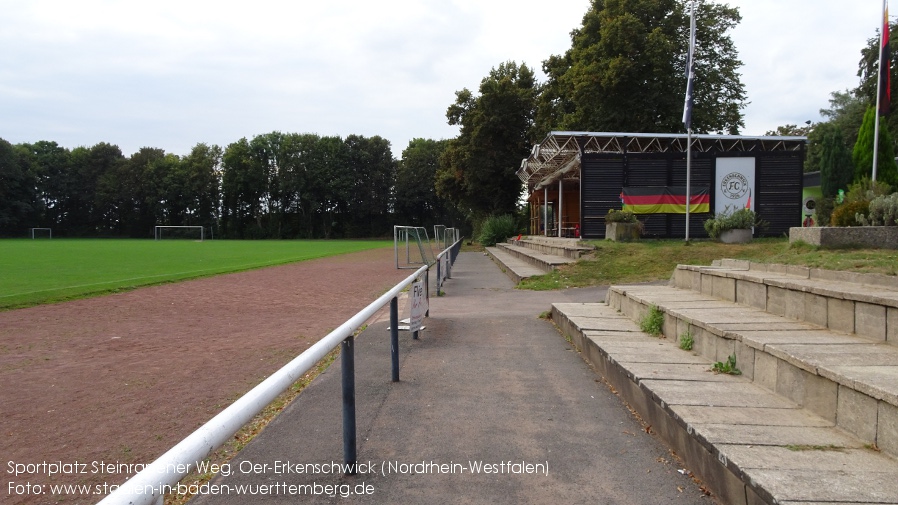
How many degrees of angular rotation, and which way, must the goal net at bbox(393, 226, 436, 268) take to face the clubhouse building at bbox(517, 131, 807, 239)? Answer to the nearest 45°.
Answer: approximately 180°

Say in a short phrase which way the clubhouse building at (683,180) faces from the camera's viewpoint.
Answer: facing to the left of the viewer

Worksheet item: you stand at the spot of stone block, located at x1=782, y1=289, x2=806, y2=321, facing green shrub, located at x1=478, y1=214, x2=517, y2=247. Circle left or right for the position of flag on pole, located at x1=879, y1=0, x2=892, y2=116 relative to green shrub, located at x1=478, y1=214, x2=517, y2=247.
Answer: right

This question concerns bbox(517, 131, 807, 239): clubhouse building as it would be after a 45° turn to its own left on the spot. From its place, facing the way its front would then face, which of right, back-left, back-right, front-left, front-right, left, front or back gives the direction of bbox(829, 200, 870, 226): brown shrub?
front-left

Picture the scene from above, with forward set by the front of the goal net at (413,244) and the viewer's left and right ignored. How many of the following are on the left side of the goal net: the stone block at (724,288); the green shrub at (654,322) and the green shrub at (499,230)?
2

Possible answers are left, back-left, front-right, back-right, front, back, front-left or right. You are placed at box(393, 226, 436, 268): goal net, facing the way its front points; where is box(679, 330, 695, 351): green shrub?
left

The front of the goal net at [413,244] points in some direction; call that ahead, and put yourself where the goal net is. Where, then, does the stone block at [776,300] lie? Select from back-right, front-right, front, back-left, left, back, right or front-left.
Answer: left

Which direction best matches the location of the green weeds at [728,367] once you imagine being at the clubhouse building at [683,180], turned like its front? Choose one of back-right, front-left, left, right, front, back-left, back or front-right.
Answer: left

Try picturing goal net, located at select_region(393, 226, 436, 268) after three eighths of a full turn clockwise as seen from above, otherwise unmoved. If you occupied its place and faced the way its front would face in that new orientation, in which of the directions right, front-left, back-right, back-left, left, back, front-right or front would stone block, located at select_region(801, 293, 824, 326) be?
back-right

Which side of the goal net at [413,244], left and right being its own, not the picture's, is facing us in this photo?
left

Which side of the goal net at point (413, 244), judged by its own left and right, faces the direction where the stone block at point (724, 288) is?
left

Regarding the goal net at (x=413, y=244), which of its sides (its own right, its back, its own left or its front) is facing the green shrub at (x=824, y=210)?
back
